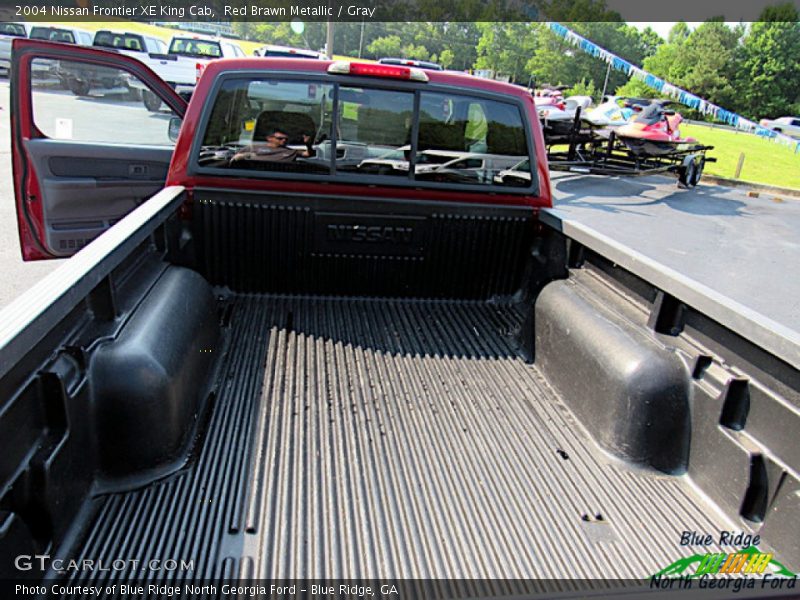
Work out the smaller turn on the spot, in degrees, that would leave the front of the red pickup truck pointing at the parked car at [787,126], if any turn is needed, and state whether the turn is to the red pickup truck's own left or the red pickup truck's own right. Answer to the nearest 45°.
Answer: approximately 45° to the red pickup truck's own right

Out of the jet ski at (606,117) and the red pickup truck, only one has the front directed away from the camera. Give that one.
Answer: the red pickup truck

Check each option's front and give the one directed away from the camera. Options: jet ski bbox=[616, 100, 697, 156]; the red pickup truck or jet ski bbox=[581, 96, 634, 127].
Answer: the red pickup truck

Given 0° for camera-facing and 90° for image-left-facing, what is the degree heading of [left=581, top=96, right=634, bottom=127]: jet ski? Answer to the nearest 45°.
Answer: approximately 45°

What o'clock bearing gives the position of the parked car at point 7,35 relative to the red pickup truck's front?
The parked car is roughly at 11 o'clock from the red pickup truck.

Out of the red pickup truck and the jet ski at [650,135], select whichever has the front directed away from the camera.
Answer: the red pickup truck

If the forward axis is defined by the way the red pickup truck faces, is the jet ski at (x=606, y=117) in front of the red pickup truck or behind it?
in front

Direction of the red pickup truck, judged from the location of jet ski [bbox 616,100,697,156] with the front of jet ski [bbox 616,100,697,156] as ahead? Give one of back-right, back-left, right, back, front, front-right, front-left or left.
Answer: front-left

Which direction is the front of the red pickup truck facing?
away from the camera

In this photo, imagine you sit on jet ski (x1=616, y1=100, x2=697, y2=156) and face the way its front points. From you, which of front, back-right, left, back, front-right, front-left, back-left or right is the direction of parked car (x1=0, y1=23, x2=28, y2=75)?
front-right

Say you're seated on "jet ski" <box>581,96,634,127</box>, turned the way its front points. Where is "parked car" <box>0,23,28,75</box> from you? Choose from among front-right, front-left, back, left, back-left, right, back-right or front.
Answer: front-right

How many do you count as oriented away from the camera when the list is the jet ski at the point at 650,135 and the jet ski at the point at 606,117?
0
